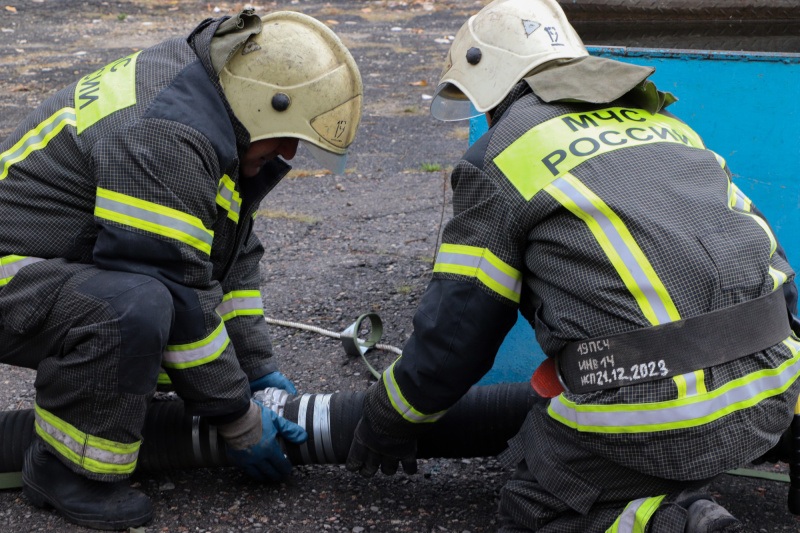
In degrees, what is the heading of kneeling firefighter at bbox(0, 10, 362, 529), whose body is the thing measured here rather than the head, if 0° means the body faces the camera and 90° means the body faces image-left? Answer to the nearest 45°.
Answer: approximately 270°

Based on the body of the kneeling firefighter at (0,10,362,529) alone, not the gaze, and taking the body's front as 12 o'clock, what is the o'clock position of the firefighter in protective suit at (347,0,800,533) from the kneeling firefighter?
The firefighter in protective suit is roughly at 1 o'clock from the kneeling firefighter.

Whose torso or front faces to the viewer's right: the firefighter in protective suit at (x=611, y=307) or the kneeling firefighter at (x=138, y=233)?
the kneeling firefighter

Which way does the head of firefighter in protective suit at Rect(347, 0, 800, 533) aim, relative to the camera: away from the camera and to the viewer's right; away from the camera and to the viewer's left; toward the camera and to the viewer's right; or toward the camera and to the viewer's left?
away from the camera and to the viewer's left

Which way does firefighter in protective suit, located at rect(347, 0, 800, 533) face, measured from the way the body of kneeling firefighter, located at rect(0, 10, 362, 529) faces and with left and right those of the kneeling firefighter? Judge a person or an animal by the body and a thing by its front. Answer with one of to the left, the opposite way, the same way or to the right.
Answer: to the left

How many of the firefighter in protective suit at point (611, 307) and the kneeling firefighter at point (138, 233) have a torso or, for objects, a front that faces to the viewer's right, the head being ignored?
1

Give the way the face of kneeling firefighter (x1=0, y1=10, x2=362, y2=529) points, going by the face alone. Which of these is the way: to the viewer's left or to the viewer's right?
to the viewer's right
